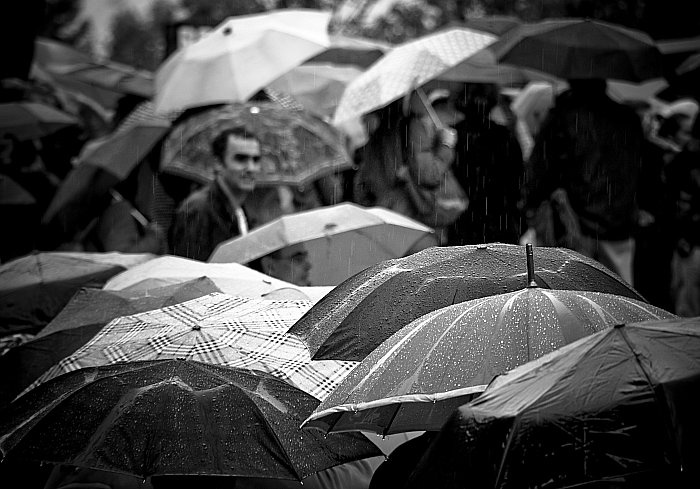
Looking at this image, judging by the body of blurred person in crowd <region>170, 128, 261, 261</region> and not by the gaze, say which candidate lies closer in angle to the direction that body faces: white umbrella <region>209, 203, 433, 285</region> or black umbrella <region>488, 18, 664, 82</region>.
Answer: the white umbrella

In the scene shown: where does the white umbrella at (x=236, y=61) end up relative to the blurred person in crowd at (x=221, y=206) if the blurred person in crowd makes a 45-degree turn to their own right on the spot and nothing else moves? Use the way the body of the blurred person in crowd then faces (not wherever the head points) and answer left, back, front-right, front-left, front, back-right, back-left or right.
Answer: back

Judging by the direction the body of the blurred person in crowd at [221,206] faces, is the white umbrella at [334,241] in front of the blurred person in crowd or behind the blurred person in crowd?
in front

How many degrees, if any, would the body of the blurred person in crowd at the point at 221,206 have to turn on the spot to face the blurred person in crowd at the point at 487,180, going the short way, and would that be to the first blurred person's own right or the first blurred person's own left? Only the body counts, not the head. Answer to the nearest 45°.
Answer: approximately 45° to the first blurred person's own left

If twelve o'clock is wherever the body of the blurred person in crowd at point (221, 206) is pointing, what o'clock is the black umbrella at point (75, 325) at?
The black umbrella is roughly at 2 o'clock from the blurred person in crowd.

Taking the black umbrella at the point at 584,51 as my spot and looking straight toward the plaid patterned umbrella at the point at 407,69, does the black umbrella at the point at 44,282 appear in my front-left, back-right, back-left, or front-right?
front-left

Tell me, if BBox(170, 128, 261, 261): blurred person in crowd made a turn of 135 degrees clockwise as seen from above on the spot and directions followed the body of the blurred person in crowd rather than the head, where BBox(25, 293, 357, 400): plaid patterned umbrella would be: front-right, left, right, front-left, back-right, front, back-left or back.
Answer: left

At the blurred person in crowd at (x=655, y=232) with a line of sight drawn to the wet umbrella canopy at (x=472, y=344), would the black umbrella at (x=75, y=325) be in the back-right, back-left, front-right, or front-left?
front-right

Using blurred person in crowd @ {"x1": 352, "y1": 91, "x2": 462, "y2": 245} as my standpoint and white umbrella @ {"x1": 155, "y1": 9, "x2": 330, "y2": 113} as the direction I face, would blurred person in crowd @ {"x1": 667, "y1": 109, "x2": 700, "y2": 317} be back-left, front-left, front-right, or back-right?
back-right

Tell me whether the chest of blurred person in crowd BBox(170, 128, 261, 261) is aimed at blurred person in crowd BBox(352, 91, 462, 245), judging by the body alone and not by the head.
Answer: no

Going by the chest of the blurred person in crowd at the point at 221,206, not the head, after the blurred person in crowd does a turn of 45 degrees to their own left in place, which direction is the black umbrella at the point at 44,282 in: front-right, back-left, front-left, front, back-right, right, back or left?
back-right

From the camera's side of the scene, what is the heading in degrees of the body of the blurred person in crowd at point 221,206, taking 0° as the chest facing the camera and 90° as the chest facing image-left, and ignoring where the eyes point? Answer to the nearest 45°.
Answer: approximately 315°

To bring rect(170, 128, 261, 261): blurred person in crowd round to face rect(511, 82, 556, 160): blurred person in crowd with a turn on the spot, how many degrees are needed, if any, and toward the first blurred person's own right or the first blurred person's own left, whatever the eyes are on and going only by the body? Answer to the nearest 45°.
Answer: approximately 90° to the first blurred person's own left

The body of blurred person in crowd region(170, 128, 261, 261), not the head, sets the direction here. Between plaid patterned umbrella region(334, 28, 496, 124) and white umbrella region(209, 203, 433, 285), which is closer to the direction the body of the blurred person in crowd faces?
the white umbrella

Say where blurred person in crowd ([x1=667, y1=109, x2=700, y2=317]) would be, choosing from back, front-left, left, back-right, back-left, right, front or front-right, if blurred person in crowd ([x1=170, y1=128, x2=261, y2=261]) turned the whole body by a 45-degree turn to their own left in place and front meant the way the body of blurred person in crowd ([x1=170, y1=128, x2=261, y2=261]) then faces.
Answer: front
